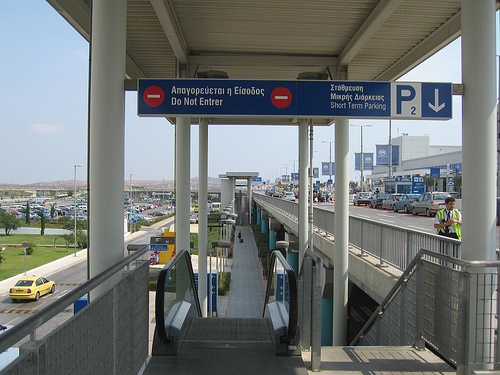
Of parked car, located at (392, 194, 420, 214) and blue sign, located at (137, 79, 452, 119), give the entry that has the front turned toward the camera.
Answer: the blue sign

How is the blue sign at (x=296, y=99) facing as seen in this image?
toward the camera

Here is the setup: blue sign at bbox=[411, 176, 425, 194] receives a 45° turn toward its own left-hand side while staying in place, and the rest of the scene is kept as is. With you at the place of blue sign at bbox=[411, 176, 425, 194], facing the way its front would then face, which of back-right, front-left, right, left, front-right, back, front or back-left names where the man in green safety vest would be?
front-right

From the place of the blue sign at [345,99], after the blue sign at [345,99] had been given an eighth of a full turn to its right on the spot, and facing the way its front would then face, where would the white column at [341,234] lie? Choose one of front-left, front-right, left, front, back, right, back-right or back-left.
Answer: back-right

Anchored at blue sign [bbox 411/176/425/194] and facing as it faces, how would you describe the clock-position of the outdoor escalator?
The outdoor escalator is roughly at 12 o'clock from the blue sign.

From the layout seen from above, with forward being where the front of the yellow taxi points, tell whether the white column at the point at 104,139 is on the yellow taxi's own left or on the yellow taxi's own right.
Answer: on the yellow taxi's own right

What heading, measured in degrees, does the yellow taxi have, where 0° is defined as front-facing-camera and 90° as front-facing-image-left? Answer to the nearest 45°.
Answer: approximately 225°

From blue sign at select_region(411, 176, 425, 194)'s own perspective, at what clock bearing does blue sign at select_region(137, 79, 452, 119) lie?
blue sign at select_region(137, 79, 452, 119) is roughly at 12 o'clock from blue sign at select_region(411, 176, 425, 194).

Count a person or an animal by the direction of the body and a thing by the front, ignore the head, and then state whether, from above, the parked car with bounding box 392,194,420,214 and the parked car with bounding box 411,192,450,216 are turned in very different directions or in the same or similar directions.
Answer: same or similar directions

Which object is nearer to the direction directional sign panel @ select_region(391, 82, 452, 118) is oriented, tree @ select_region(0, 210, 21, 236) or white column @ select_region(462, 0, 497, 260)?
the white column

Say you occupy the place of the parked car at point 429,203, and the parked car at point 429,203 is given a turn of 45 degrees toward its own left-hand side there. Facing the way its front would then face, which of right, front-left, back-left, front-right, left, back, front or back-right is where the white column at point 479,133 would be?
left

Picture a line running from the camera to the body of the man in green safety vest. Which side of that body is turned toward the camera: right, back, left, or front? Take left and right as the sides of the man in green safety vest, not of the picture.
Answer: front

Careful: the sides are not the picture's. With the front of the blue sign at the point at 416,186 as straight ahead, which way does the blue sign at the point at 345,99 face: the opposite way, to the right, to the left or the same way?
the same way

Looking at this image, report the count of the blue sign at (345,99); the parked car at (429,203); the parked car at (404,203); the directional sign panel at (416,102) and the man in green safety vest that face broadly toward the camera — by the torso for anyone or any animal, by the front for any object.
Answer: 3
